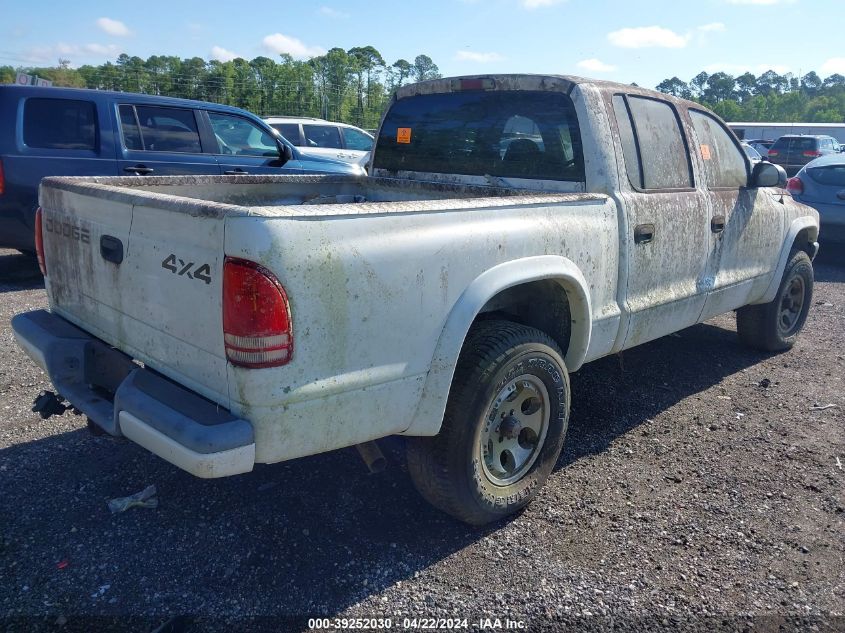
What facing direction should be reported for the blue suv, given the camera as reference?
facing to the right of the viewer

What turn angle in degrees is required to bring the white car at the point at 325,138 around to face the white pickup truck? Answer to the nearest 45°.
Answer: approximately 90° to its right

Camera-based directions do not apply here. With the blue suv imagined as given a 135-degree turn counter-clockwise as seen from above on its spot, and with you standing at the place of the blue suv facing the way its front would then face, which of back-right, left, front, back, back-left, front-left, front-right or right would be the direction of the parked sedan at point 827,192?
back-right

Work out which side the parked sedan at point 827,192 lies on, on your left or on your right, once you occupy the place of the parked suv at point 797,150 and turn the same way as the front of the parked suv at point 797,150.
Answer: on your right

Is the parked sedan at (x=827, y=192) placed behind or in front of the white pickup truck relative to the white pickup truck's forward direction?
in front

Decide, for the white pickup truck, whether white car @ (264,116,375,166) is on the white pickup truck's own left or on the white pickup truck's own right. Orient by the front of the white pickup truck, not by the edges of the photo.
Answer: on the white pickup truck's own left

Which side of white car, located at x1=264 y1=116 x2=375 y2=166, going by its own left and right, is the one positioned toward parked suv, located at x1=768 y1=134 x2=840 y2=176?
front

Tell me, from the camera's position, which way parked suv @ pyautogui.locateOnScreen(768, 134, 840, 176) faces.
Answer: facing away from the viewer and to the right of the viewer

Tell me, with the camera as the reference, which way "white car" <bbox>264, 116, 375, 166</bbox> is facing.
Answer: facing to the right of the viewer

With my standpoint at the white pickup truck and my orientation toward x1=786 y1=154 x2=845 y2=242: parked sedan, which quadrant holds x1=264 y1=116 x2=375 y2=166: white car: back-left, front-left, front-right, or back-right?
front-left

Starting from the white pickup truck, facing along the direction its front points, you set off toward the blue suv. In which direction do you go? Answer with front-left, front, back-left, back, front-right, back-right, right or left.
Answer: left

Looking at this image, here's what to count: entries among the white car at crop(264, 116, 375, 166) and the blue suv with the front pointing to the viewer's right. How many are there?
2

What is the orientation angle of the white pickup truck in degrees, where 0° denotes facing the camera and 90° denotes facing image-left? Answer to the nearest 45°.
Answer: approximately 225°

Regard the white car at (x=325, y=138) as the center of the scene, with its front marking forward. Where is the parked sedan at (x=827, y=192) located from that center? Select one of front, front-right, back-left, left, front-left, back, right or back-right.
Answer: front-right
